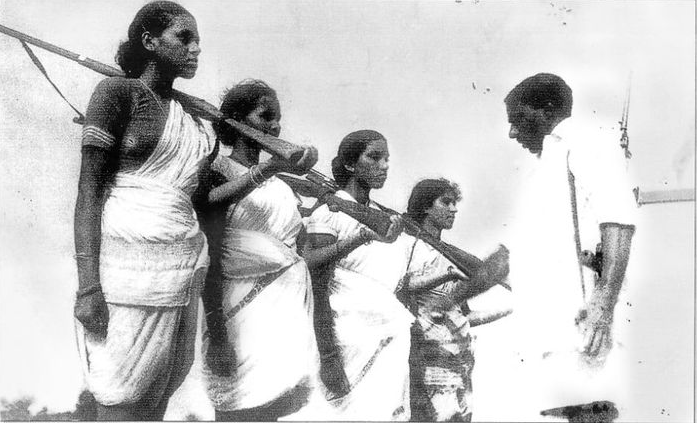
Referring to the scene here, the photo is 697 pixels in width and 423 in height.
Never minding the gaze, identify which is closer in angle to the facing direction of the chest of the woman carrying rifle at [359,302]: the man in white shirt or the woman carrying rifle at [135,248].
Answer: the man in white shirt

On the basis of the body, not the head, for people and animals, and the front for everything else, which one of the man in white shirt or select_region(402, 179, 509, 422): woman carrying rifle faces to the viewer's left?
the man in white shirt

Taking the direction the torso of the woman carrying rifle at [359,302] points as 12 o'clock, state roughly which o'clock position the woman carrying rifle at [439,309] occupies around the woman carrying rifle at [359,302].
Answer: the woman carrying rifle at [439,309] is roughly at 10 o'clock from the woman carrying rifle at [359,302].

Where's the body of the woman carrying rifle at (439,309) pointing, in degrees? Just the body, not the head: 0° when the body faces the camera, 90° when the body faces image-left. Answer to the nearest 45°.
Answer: approximately 315°

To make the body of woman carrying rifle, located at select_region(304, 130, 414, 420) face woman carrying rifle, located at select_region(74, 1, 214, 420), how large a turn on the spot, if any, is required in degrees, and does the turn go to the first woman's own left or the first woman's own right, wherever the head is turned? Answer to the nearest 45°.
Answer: approximately 135° to the first woman's own right

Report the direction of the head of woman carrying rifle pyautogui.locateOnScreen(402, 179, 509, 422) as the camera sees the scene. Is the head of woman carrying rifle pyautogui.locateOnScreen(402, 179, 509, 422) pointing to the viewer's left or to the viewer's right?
to the viewer's right

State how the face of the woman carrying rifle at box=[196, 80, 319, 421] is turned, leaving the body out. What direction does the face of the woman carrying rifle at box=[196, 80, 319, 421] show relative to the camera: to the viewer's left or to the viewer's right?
to the viewer's right

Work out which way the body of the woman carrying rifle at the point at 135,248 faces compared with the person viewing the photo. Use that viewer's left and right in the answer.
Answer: facing the viewer and to the right of the viewer

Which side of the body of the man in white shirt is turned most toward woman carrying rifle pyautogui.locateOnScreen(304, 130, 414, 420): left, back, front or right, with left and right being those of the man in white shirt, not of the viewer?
front

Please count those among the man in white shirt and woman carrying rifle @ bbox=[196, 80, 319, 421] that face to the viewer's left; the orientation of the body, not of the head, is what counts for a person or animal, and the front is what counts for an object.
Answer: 1

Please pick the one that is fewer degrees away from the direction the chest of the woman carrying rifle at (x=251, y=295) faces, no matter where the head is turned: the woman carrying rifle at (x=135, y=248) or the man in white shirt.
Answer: the man in white shirt

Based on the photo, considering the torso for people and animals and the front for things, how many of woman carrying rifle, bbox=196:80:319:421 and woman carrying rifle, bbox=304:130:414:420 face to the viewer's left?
0

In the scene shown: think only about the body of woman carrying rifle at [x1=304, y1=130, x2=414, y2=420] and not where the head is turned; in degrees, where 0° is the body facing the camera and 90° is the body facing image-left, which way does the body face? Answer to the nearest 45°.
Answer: approximately 315°

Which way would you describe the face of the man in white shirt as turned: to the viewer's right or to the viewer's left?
to the viewer's left

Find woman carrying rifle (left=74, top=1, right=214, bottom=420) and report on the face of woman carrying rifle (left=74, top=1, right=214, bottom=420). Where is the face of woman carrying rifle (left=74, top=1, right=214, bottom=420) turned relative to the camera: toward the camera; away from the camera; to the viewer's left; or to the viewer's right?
to the viewer's right

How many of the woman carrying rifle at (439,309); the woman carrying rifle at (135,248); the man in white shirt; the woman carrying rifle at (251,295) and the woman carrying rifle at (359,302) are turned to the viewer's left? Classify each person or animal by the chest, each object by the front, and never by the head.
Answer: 1

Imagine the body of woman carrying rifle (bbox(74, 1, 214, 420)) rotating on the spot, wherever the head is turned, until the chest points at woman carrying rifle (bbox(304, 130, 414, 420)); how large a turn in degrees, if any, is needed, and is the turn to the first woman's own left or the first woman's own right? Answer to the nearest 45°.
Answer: approximately 45° to the first woman's own left

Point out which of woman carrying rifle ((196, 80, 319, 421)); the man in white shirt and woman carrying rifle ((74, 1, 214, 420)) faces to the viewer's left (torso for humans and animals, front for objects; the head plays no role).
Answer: the man in white shirt

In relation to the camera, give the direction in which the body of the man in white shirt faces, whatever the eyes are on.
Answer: to the viewer's left
